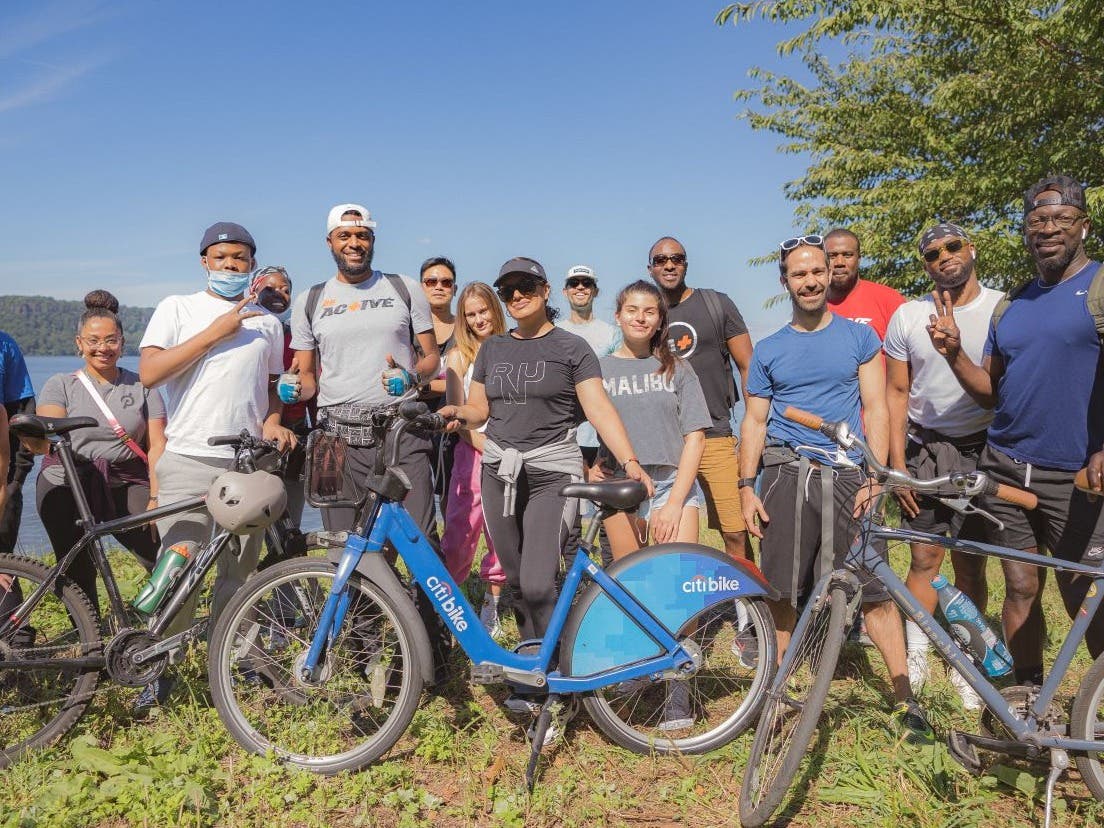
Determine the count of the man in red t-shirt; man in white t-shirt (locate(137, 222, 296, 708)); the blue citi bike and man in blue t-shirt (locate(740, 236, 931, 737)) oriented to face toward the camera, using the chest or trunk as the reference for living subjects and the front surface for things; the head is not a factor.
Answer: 3

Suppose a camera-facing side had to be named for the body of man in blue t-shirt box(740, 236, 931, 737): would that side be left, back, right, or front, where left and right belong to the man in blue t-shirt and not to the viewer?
front

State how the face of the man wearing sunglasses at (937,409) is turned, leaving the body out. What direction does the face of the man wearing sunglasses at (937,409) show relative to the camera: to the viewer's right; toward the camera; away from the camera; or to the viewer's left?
toward the camera

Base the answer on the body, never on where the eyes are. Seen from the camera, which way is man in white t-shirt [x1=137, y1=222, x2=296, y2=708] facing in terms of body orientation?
toward the camera

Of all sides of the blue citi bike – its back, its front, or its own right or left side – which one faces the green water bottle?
front

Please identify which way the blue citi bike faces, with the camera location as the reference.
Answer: facing to the left of the viewer

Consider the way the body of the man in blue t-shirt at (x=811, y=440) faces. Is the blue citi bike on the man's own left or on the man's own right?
on the man's own right

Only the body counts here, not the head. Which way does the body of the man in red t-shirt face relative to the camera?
toward the camera

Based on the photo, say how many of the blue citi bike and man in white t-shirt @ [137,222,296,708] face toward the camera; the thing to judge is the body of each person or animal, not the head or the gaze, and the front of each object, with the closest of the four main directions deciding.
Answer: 1

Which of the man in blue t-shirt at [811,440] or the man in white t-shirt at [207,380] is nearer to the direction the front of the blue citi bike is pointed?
the man in white t-shirt

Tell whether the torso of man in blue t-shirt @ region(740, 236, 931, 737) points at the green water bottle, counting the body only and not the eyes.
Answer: no

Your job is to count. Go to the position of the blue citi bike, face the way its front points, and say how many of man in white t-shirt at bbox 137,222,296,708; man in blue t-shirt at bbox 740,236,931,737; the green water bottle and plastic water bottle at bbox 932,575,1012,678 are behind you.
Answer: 2

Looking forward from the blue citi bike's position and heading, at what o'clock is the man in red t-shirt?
The man in red t-shirt is roughly at 5 o'clock from the blue citi bike.

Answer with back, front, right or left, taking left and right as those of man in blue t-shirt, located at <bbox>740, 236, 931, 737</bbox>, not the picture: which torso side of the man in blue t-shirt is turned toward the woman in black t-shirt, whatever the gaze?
right

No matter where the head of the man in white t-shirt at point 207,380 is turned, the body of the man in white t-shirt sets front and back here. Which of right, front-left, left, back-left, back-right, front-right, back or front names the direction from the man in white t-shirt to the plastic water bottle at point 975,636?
front-left

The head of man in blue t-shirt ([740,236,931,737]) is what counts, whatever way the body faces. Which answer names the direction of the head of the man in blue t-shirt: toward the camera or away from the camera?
toward the camera

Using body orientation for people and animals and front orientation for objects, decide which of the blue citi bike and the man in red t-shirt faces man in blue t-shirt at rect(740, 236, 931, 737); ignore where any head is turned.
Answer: the man in red t-shirt

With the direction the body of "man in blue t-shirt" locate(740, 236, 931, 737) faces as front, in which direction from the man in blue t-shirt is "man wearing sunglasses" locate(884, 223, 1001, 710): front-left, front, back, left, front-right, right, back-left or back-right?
back-left

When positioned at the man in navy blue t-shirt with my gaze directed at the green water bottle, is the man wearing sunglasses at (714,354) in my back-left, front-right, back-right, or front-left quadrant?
front-right

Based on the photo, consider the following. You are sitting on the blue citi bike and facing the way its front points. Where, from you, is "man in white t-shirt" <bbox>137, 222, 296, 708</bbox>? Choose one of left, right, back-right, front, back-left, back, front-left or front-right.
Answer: front-right
